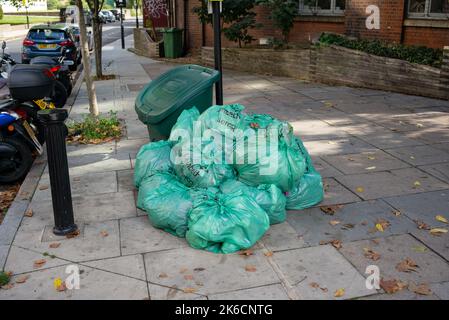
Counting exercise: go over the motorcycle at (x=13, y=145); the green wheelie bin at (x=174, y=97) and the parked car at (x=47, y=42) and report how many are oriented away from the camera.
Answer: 1

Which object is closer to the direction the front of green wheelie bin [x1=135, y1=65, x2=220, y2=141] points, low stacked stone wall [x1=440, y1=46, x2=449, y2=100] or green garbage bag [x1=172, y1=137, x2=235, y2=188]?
the green garbage bag

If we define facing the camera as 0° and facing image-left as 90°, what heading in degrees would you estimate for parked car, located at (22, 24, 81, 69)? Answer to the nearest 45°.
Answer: approximately 180°

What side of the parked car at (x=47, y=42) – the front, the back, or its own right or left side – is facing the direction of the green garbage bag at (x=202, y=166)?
back

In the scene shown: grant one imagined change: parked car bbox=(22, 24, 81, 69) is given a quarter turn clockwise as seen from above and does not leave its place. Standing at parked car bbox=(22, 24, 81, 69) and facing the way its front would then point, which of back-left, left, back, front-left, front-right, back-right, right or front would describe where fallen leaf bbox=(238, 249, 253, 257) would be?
right

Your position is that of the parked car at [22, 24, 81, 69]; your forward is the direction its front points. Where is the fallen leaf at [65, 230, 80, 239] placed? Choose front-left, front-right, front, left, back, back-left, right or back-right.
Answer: back

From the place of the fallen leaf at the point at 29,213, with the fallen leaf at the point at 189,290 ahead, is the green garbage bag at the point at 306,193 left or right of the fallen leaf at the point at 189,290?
left

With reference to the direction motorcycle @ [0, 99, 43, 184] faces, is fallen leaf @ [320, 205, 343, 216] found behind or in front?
behind

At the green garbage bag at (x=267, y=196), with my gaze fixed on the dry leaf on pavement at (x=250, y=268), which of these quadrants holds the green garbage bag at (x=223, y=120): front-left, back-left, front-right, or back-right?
back-right

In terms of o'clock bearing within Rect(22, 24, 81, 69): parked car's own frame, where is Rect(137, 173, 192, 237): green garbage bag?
The green garbage bag is roughly at 6 o'clock from the parked car.
